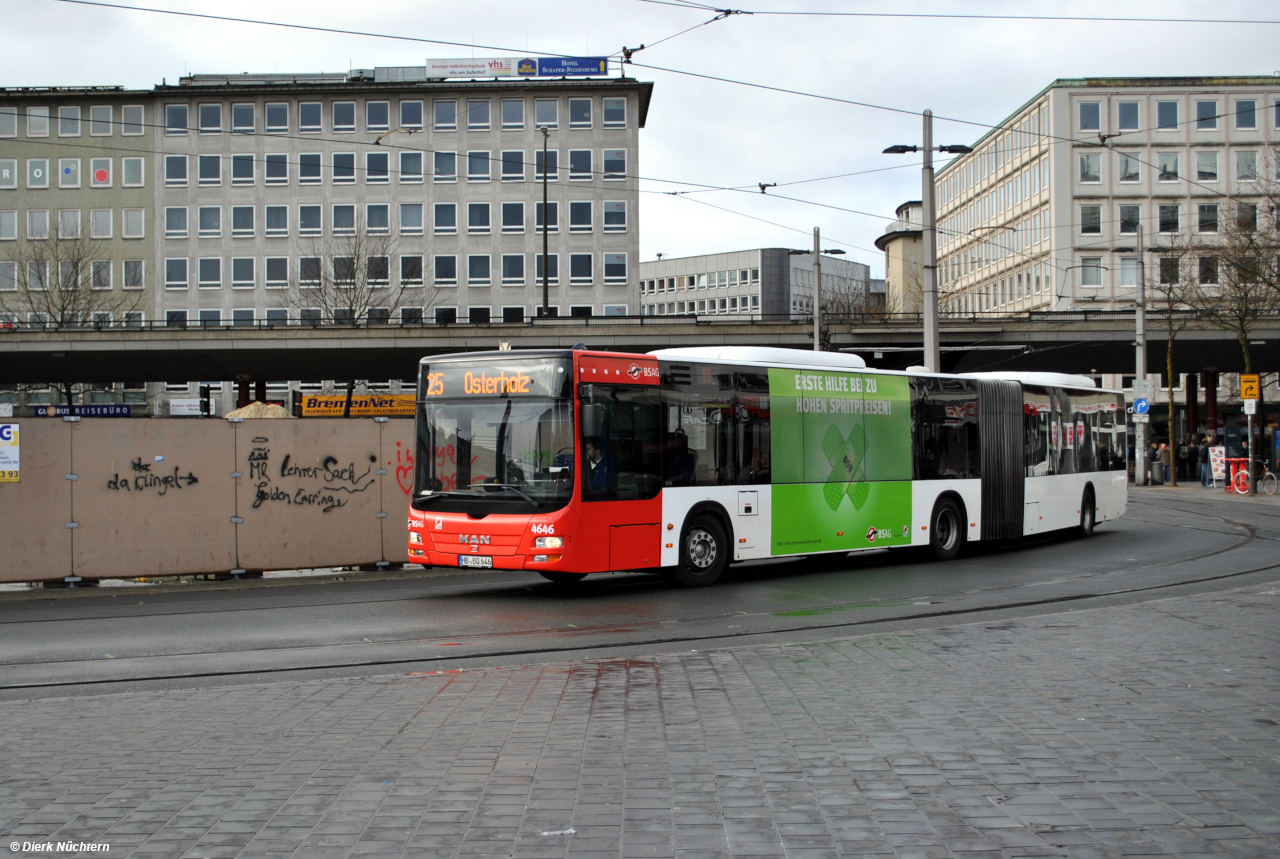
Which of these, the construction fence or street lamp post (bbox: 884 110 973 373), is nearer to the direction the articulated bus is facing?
the construction fence

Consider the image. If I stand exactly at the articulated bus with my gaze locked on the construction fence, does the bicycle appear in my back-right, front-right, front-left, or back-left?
back-right

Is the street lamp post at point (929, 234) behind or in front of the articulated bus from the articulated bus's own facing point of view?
behind

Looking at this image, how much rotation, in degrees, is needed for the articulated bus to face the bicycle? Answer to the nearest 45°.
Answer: approximately 180°

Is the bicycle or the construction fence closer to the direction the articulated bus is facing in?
the construction fence

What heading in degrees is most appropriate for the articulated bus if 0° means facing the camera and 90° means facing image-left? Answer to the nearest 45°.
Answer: approximately 45°

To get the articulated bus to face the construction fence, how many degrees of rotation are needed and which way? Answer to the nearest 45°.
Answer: approximately 45° to its right
